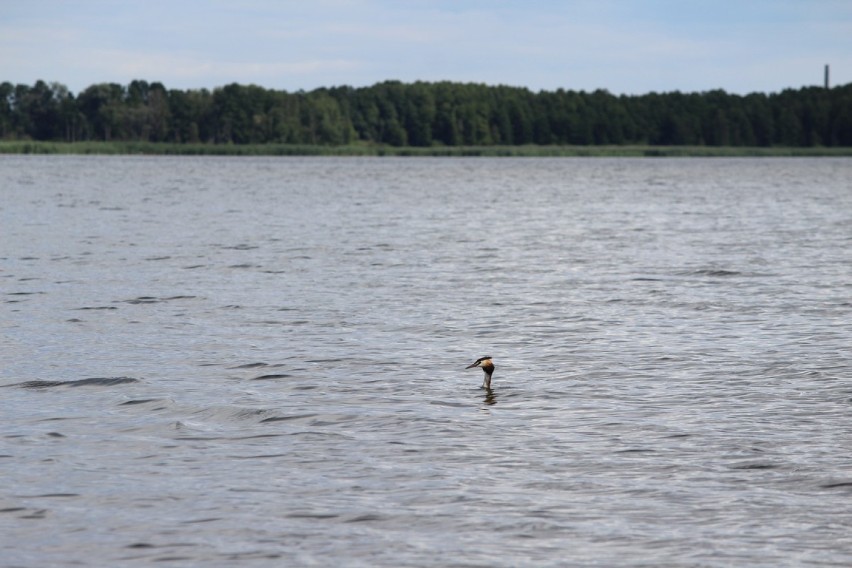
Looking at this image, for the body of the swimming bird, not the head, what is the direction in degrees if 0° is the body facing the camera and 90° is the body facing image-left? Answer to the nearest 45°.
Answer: approximately 90°
